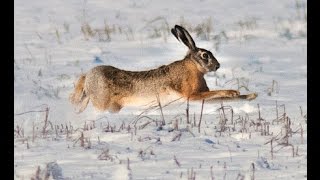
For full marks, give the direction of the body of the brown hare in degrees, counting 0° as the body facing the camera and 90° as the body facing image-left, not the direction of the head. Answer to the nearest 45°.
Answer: approximately 270°
